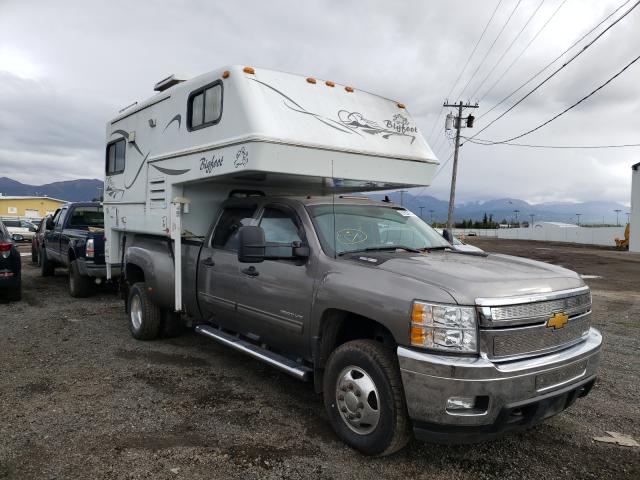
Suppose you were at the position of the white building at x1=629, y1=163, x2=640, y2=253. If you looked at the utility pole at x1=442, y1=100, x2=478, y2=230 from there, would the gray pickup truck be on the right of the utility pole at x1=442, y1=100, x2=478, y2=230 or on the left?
left

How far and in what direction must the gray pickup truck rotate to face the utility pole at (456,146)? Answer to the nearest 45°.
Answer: approximately 135° to its left

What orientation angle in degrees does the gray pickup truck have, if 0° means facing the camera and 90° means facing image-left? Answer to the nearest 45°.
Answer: approximately 315°

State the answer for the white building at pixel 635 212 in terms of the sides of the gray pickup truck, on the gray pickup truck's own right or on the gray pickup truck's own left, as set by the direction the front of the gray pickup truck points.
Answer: on the gray pickup truck's own left

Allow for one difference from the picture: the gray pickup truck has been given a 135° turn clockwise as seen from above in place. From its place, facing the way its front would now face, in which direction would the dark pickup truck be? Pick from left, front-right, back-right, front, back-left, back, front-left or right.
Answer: front-right
